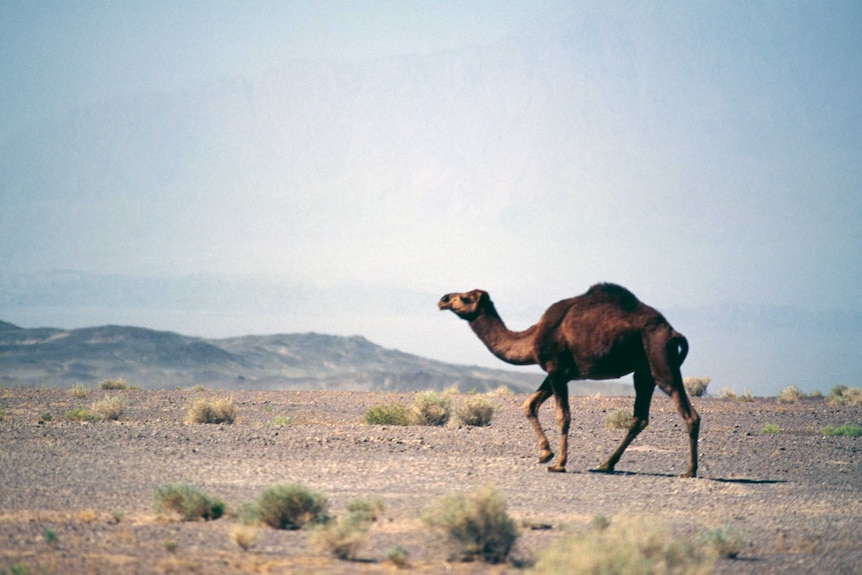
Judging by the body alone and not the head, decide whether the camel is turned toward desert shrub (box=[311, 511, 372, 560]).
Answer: no

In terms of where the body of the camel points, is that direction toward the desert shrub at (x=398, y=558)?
no

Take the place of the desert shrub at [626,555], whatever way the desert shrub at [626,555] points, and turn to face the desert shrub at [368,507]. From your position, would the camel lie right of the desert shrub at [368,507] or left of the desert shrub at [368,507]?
right

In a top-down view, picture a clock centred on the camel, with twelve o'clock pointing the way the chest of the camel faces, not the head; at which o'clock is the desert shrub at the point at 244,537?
The desert shrub is roughly at 10 o'clock from the camel.

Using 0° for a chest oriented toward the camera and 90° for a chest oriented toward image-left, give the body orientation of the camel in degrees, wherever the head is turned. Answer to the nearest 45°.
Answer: approximately 90°

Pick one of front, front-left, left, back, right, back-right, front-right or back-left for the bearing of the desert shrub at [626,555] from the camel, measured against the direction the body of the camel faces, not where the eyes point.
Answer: left

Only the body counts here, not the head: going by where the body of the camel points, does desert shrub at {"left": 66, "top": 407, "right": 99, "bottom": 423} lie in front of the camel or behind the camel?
in front

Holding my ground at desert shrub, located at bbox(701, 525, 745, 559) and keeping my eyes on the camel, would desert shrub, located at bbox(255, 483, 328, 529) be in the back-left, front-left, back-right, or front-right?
front-left

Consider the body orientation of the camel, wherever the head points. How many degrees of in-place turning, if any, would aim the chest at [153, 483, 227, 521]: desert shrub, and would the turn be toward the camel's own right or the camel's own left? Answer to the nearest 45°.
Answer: approximately 45° to the camel's own left

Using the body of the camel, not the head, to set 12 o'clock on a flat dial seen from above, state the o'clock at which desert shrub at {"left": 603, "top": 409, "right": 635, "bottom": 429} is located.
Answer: The desert shrub is roughly at 3 o'clock from the camel.

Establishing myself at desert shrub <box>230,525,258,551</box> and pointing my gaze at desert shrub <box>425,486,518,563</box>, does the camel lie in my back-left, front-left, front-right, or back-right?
front-left

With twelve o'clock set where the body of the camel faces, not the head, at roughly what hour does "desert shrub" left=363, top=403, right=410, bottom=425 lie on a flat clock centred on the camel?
The desert shrub is roughly at 2 o'clock from the camel.

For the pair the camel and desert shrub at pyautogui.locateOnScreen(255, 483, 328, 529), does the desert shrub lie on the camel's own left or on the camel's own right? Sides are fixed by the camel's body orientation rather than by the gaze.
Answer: on the camel's own left

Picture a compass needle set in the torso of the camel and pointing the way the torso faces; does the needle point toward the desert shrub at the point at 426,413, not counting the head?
no

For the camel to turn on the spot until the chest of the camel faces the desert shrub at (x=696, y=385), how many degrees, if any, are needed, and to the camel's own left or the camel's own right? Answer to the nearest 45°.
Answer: approximately 90° to the camel's own right

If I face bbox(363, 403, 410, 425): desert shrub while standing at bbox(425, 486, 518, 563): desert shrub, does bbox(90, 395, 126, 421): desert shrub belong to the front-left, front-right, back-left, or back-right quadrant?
front-left

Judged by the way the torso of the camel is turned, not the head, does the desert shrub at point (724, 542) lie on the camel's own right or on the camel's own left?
on the camel's own left
